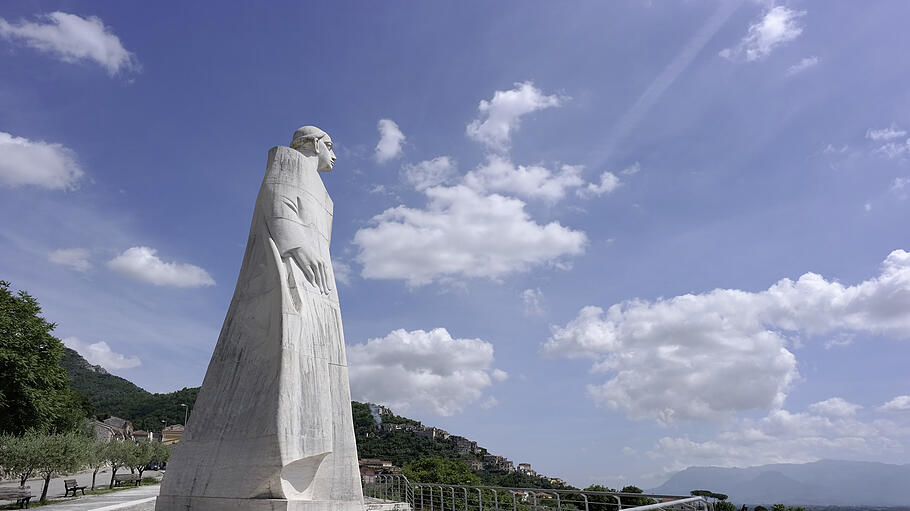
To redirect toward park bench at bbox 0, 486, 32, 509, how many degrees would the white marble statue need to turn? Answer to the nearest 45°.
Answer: approximately 135° to its left

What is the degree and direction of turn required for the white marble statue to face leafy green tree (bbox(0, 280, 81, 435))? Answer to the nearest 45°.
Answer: approximately 135° to its left

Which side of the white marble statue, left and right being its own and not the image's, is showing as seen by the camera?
right

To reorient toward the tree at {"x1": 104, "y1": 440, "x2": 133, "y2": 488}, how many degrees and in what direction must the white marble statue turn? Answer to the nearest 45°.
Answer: approximately 90° to its left
